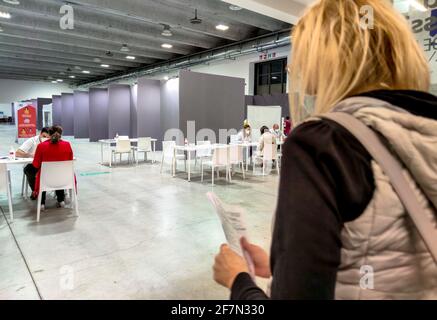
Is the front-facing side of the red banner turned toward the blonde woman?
yes

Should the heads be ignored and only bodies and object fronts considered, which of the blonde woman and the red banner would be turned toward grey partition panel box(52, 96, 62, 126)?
the blonde woman

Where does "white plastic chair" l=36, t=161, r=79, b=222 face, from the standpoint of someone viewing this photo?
facing away from the viewer

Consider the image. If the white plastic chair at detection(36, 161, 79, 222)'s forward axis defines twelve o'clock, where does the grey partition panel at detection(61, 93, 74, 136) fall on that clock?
The grey partition panel is roughly at 12 o'clock from the white plastic chair.

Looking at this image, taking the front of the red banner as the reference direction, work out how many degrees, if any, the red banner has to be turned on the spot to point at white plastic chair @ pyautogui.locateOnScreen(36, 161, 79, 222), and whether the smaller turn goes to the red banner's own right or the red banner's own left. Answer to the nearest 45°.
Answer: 0° — it already faces it

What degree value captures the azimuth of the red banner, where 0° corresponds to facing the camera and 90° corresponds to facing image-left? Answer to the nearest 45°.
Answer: approximately 0°

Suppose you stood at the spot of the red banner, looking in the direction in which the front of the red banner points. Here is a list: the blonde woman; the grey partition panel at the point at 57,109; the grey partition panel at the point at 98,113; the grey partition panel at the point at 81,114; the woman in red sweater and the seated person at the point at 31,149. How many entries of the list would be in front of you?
3

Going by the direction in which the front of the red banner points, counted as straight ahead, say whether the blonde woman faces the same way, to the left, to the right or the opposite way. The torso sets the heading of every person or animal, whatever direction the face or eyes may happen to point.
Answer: the opposite way

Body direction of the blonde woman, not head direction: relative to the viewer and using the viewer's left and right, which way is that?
facing away from the viewer and to the left of the viewer

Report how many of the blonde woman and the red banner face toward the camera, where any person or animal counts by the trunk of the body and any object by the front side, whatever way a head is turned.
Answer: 1

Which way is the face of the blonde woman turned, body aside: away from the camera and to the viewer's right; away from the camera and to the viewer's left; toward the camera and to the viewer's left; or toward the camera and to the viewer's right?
away from the camera and to the viewer's left

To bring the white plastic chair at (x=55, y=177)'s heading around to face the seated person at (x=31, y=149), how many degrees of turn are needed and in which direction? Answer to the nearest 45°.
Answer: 0° — it already faces them

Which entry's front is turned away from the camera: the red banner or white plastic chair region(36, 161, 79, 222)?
the white plastic chair
